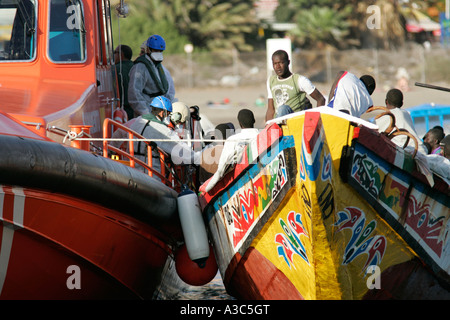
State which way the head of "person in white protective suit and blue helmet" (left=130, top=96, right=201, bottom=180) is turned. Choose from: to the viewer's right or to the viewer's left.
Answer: to the viewer's right

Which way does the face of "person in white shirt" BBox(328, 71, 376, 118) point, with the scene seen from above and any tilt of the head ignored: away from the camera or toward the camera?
away from the camera

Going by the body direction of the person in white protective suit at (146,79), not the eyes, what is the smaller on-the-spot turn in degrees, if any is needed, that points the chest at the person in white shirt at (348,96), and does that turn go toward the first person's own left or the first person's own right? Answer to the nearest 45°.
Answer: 0° — they already face them

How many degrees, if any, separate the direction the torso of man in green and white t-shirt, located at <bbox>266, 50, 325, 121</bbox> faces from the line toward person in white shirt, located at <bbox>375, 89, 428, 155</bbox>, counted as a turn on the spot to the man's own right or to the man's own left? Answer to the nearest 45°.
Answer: approximately 90° to the man's own left

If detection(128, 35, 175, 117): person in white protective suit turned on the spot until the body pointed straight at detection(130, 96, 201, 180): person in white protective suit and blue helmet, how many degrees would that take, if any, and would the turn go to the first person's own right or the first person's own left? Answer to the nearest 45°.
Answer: approximately 45° to the first person's own right

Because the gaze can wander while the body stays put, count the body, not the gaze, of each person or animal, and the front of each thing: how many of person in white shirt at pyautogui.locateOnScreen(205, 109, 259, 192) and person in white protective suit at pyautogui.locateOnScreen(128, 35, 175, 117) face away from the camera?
1

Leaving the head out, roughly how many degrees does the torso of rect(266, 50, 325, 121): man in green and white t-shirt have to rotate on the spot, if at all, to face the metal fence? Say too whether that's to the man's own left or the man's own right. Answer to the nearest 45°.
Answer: approximately 135° to the man's own right

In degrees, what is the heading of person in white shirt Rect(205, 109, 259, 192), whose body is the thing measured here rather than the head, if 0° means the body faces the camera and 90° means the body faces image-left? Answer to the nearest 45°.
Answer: approximately 180°

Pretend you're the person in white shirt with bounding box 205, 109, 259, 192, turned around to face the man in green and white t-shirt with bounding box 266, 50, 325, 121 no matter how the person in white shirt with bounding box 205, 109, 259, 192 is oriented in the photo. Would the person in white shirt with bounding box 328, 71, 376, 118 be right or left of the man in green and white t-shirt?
right

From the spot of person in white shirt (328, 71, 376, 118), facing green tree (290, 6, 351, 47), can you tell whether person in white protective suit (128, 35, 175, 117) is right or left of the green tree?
left
